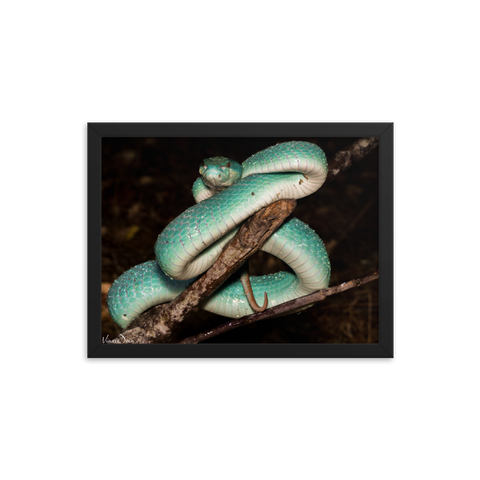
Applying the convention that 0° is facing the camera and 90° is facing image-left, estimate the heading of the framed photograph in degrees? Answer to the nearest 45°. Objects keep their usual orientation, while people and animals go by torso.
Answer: approximately 0°
